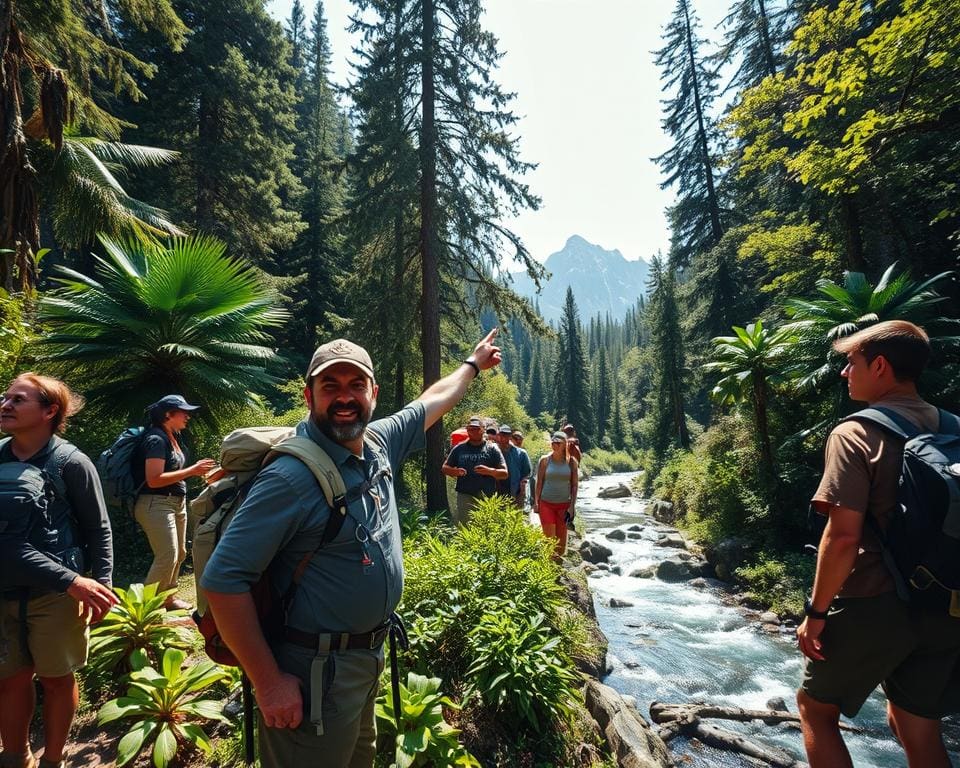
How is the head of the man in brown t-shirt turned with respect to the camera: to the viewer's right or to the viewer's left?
to the viewer's left

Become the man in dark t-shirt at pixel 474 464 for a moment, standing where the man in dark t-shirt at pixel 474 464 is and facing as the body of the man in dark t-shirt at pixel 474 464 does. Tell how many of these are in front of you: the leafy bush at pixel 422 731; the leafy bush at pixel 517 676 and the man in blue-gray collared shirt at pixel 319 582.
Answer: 3

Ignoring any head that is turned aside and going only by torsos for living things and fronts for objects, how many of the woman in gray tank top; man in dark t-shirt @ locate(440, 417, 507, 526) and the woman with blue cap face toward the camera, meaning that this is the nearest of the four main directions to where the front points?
2

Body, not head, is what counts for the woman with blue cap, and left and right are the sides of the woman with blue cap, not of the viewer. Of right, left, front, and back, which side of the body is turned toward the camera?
right

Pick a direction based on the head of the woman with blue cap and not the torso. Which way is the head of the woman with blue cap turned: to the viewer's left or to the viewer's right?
to the viewer's right

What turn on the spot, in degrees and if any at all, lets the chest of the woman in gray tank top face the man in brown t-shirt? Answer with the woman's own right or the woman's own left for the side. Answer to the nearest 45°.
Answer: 0° — they already face them

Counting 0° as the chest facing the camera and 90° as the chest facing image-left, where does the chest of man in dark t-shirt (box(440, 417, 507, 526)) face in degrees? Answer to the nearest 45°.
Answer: approximately 0°
